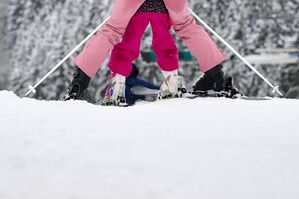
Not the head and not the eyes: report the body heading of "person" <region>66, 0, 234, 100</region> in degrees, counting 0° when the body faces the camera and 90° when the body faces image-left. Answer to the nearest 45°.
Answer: approximately 0°
